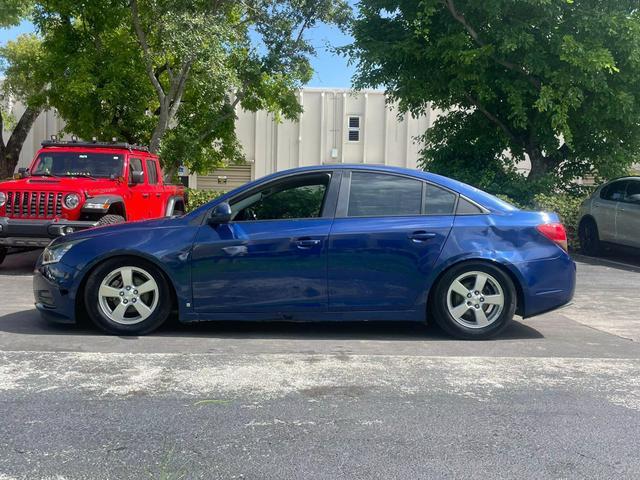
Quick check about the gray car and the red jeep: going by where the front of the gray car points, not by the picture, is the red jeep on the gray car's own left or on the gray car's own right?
on the gray car's own right

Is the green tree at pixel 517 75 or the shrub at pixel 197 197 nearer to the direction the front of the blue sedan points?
the shrub

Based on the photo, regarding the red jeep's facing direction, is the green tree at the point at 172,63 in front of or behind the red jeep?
behind

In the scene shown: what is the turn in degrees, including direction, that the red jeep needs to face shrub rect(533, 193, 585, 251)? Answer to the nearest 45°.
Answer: approximately 135° to its left

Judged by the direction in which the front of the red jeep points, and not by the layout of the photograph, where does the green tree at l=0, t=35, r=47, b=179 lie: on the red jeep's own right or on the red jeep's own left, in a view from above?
on the red jeep's own right

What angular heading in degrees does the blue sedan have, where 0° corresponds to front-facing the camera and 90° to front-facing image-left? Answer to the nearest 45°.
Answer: approximately 90°

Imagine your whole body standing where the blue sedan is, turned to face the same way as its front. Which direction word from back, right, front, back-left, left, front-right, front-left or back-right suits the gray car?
back-right

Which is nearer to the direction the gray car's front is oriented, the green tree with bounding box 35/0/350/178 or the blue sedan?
the blue sedan
